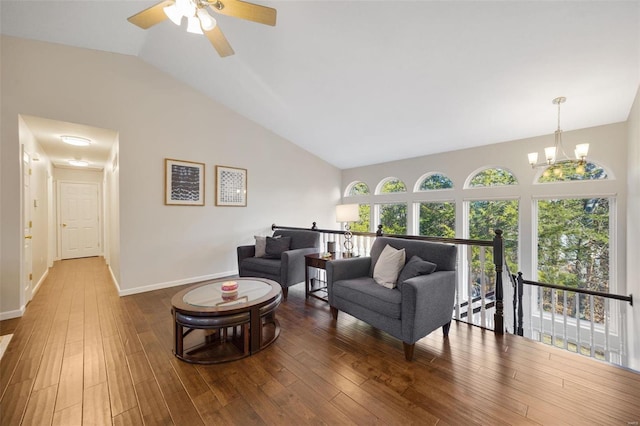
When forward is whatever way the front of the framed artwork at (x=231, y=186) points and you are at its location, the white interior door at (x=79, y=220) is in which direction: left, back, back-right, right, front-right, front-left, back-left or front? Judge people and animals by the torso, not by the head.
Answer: back

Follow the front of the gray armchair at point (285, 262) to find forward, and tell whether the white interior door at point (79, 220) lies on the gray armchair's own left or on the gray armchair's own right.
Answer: on the gray armchair's own right

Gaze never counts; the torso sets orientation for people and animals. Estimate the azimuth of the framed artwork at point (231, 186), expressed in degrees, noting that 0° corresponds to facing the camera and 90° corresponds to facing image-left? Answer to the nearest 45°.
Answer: approximately 315°

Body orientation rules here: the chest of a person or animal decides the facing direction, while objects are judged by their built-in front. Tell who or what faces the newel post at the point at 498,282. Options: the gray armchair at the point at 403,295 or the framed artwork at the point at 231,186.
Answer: the framed artwork

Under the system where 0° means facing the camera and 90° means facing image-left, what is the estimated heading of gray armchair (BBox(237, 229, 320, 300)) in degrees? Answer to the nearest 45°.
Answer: approximately 45°

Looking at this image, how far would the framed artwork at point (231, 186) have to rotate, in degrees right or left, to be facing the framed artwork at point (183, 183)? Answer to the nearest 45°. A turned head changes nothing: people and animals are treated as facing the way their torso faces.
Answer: approximately 135° to its right

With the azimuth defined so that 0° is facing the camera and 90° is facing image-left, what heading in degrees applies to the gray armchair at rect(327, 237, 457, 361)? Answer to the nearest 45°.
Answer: approximately 45°

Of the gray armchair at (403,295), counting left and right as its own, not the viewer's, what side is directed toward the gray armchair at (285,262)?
right

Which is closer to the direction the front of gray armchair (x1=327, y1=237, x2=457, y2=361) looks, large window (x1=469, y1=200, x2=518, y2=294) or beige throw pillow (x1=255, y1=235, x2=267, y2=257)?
the beige throw pillow
